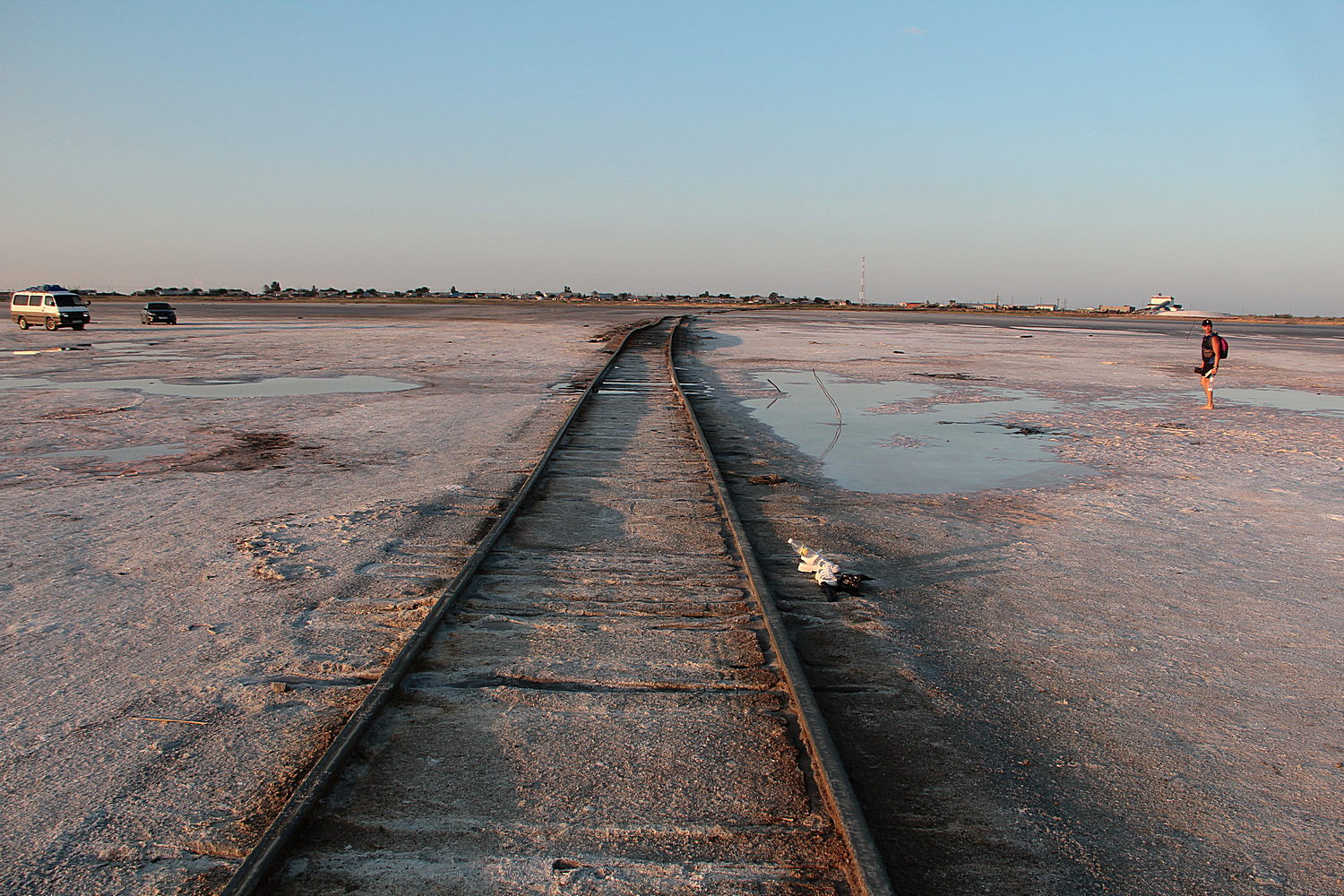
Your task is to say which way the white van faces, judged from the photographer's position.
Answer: facing the viewer and to the right of the viewer

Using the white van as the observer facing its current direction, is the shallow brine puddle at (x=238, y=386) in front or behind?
in front

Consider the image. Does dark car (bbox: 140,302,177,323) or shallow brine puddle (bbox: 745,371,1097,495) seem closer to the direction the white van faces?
the shallow brine puddle

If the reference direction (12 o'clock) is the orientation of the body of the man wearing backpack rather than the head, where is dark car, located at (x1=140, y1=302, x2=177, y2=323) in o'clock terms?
The dark car is roughly at 2 o'clock from the man wearing backpack.

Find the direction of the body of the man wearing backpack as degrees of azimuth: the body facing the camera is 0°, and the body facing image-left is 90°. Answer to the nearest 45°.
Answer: approximately 45°

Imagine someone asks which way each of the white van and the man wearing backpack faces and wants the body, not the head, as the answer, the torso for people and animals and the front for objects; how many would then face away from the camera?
0

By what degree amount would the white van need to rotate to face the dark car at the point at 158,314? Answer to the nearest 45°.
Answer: approximately 90° to its left

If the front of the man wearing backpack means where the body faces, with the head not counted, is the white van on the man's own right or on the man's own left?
on the man's own right

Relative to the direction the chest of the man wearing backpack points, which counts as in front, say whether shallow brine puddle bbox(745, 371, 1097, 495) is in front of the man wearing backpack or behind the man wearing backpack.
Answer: in front
